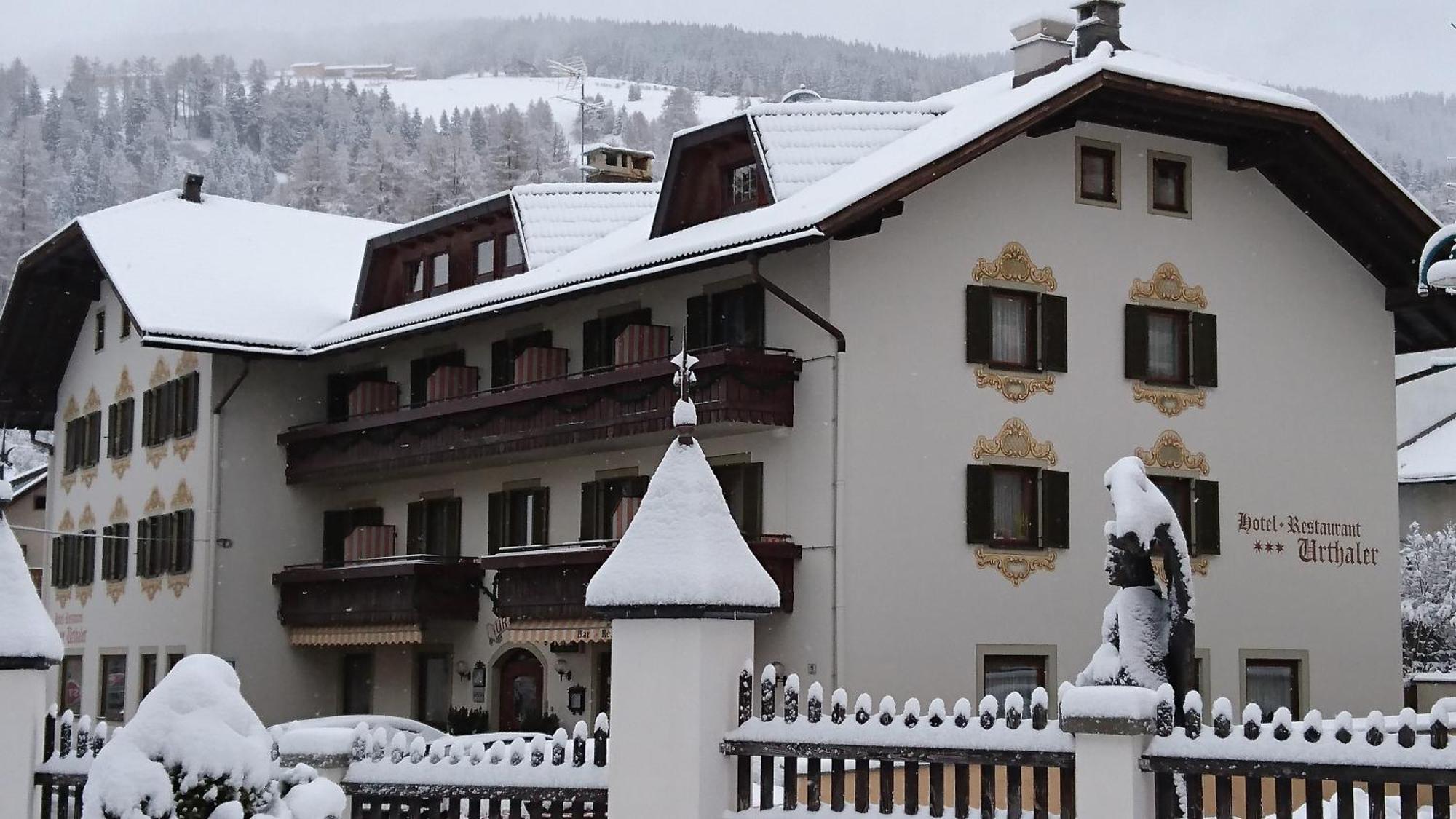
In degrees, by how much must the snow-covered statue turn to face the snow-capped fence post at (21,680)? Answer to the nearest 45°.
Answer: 0° — it already faces it

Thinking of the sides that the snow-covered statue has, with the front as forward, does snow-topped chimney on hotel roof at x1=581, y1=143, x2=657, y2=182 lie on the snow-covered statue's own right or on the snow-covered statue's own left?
on the snow-covered statue's own right

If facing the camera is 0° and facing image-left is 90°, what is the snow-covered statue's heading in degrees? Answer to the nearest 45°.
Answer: approximately 90°

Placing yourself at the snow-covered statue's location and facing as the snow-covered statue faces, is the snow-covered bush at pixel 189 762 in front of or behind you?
in front
